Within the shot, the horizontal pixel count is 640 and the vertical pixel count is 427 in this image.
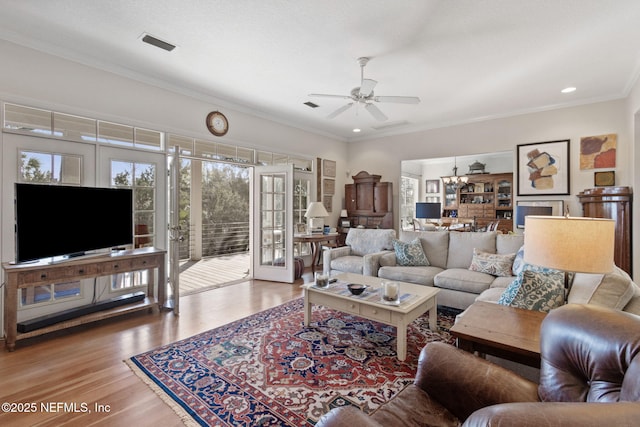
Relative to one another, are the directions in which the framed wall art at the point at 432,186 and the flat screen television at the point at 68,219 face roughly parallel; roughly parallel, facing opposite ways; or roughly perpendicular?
roughly perpendicular

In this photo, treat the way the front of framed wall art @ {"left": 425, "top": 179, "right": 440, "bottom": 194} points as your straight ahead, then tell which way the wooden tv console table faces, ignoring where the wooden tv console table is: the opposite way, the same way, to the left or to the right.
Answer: to the left

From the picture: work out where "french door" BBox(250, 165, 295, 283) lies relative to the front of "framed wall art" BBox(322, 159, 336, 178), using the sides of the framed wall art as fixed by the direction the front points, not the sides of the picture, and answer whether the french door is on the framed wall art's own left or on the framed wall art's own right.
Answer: on the framed wall art's own right

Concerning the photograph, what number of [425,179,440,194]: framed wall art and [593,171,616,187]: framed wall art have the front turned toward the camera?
2

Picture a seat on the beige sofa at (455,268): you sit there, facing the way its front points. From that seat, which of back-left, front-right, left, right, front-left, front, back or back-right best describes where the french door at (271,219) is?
front-right

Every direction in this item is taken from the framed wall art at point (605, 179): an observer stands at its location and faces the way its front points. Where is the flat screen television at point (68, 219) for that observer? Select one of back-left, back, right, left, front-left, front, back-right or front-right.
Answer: front-right

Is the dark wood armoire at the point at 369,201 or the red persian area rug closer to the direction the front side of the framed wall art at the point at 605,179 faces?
the red persian area rug

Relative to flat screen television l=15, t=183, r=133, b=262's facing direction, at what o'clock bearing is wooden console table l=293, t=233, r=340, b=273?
The wooden console table is roughly at 10 o'clock from the flat screen television.

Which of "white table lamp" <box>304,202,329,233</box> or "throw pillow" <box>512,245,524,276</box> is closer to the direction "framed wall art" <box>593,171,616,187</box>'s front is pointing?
the throw pillow

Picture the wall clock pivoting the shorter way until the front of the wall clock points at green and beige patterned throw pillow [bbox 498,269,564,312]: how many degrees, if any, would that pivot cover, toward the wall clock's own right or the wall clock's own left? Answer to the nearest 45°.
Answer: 0° — it already faces it

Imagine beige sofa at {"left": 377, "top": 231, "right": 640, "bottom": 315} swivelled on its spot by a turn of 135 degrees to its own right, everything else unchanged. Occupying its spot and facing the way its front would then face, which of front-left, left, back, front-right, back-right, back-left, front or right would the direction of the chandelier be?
front

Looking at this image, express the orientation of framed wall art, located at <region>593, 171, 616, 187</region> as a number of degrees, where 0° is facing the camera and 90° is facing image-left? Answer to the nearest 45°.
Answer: approximately 0°

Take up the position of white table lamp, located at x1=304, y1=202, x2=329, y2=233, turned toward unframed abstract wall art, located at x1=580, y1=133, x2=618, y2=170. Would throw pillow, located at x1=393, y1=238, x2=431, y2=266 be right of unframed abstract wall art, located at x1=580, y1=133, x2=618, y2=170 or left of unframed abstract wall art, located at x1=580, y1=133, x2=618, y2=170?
right

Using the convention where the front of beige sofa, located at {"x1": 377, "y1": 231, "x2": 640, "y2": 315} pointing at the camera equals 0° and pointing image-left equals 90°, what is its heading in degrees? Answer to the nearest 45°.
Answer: approximately 45°

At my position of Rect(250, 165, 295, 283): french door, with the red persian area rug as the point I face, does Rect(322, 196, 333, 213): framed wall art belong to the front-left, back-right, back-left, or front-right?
back-left

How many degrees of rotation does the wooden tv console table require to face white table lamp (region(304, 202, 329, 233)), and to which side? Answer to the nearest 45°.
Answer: approximately 45° to its left

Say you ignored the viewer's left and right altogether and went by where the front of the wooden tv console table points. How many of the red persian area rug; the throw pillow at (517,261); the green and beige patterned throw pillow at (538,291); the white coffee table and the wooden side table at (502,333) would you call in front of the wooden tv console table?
5
